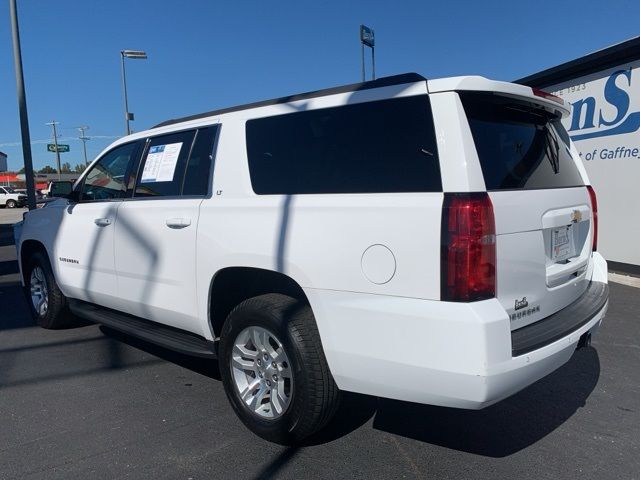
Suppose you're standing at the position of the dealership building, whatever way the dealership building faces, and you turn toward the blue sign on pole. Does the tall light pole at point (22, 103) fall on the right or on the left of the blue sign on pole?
left

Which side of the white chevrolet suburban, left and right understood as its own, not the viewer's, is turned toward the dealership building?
right

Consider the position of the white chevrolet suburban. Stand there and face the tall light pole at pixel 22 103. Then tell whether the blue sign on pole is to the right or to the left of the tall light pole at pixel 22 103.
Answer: right

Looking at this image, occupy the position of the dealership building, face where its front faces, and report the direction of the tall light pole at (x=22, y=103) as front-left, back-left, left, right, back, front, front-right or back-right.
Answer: front-right

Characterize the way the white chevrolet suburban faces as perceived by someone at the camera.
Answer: facing away from the viewer and to the left of the viewer

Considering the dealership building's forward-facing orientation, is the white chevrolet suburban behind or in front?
in front

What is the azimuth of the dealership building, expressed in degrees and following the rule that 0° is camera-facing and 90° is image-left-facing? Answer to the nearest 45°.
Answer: approximately 45°

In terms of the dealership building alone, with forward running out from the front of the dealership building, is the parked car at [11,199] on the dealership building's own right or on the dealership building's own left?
on the dealership building's own right
